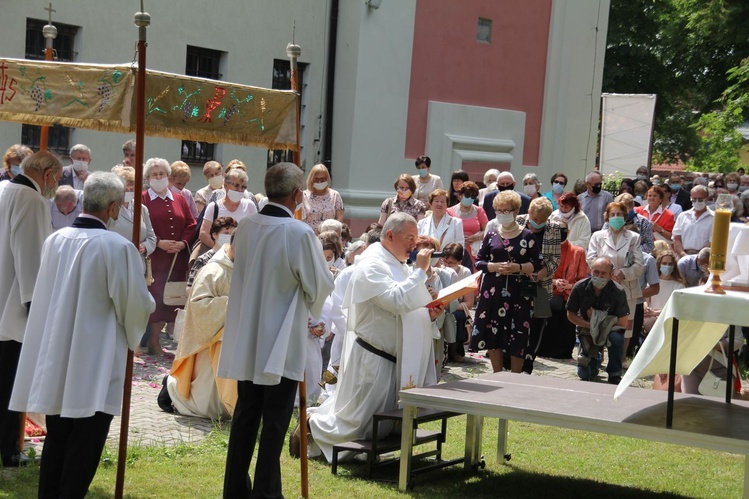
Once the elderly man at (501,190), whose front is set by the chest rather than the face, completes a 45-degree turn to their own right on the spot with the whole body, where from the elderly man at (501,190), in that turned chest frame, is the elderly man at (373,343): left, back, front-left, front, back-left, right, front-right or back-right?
front-left

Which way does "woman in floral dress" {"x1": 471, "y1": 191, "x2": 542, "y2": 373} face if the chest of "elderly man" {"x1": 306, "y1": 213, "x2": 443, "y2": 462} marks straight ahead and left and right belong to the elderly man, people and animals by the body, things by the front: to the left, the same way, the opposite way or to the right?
to the right

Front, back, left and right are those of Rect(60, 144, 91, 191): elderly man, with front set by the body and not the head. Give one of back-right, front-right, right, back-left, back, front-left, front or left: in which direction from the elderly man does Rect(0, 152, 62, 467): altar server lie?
front

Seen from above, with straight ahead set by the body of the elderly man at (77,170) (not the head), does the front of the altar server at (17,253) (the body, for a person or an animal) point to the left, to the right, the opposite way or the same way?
to the left

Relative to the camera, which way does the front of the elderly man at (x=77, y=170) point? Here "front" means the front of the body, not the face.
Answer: toward the camera

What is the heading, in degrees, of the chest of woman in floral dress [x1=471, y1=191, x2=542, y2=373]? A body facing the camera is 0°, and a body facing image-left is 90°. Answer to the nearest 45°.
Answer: approximately 0°

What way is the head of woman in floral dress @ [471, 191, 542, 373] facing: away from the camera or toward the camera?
toward the camera

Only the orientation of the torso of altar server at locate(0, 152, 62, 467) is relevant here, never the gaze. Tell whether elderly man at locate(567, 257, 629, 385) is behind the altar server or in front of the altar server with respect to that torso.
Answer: in front

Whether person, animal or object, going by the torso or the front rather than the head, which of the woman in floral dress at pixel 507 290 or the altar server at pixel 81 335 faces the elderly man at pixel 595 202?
the altar server

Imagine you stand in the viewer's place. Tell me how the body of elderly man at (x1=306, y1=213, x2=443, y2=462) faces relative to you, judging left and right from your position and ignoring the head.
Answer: facing to the right of the viewer

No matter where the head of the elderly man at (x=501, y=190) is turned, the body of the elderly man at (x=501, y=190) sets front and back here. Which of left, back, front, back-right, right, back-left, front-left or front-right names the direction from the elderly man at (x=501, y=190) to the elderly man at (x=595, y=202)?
back-left

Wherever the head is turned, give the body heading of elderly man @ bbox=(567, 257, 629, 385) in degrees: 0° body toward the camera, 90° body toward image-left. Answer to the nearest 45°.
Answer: approximately 0°

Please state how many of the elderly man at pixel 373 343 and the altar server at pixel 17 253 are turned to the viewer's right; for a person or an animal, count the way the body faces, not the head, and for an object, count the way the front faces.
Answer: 2

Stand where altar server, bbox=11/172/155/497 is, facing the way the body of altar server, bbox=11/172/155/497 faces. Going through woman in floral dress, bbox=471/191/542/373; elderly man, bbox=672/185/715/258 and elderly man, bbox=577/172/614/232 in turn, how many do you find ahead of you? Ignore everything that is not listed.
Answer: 3

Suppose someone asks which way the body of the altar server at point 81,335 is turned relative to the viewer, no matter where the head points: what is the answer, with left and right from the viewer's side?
facing away from the viewer and to the right of the viewer

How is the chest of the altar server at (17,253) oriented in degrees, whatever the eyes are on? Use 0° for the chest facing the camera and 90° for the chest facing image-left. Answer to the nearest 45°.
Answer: approximately 270°

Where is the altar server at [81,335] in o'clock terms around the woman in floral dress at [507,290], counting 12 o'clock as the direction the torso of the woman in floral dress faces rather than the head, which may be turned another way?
The altar server is roughly at 1 o'clock from the woman in floral dress.

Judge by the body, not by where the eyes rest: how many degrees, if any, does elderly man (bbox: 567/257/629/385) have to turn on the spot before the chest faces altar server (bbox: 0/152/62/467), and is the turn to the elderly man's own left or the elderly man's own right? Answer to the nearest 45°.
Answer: approximately 45° to the elderly man's own right

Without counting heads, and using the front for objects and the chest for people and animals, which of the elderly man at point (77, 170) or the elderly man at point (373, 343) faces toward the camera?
the elderly man at point (77, 170)

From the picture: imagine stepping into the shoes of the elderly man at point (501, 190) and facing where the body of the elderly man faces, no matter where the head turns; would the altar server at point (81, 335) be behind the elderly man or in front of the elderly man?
in front
